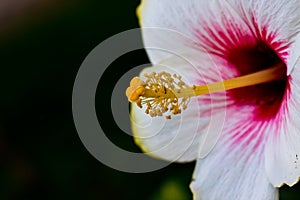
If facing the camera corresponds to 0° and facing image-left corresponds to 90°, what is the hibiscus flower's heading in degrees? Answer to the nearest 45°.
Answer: approximately 45°
